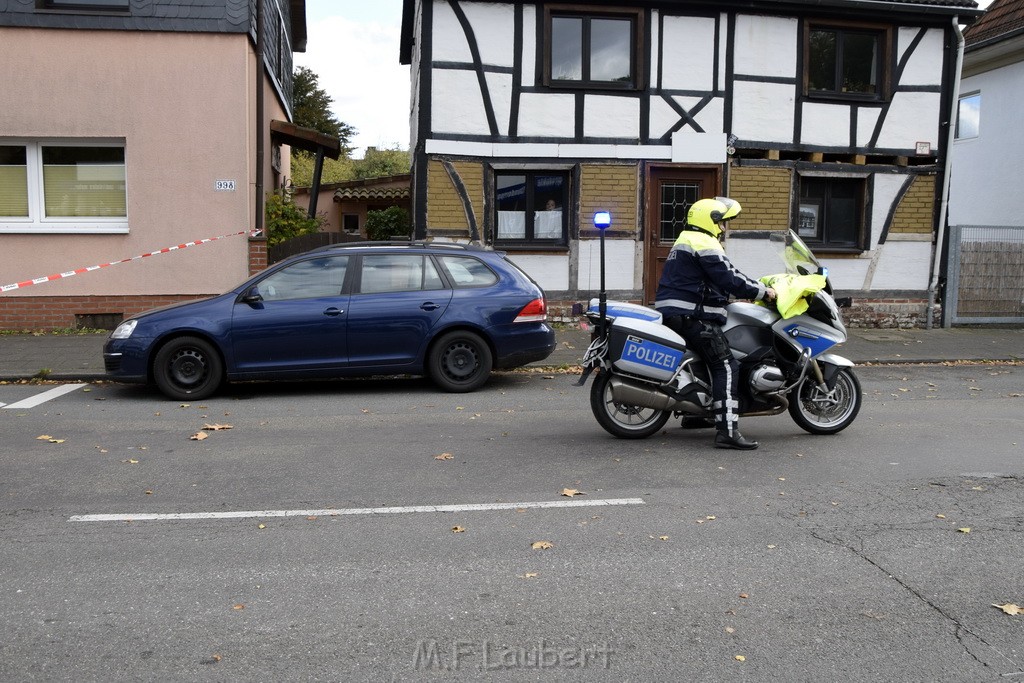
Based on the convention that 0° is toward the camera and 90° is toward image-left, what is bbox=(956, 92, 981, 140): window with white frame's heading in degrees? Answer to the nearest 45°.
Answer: approximately 45°

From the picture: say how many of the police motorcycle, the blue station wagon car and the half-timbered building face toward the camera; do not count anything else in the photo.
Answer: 1

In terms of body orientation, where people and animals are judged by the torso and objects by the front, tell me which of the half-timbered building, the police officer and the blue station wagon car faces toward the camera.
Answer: the half-timbered building

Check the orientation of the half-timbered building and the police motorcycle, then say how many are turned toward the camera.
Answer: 1

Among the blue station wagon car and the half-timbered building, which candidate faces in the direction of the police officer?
the half-timbered building

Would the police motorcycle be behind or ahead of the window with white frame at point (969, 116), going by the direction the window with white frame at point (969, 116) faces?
ahead

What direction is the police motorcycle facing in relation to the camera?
to the viewer's right

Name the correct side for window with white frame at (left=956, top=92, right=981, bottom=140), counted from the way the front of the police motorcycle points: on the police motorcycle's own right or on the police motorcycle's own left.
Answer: on the police motorcycle's own left

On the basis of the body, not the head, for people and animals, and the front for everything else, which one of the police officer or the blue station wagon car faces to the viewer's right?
the police officer

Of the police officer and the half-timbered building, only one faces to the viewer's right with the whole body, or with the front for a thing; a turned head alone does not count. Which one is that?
the police officer

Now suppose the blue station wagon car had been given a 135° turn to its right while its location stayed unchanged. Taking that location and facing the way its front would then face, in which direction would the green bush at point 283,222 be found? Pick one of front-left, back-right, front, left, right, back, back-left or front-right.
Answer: front-left

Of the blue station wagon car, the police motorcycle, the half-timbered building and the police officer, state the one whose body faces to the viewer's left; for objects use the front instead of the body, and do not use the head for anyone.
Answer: the blue station wagon car

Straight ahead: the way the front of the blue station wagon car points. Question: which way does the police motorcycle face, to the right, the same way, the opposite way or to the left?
the opposite way

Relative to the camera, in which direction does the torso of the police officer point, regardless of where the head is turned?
to the viewer's right

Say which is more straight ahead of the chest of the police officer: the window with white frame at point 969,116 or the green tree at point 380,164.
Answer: the window with white frame

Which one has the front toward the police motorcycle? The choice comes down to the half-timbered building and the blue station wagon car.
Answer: the half-timbered building

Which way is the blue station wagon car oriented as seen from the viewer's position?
to the viewer's left

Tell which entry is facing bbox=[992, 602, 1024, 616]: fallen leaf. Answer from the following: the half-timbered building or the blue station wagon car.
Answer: the half-timbered building

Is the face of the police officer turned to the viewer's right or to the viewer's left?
to the viewer's right

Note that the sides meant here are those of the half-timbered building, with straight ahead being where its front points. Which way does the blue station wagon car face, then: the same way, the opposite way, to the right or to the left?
to the right
